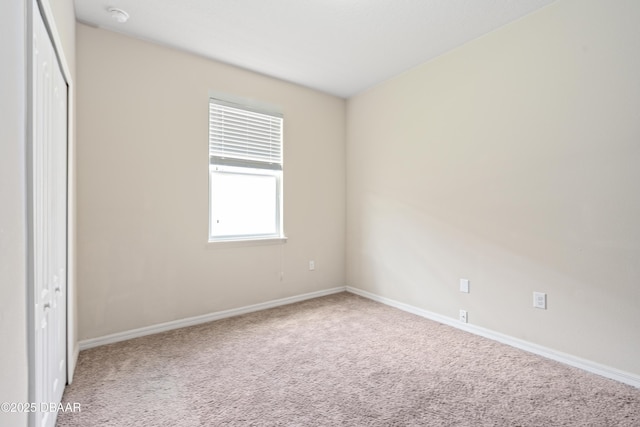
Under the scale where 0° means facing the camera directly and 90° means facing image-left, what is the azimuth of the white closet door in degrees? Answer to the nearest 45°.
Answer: approximately 270°

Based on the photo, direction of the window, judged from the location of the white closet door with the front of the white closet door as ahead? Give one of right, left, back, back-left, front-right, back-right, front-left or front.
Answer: front-left

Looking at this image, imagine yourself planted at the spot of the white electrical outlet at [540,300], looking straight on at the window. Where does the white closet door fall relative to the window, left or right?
left

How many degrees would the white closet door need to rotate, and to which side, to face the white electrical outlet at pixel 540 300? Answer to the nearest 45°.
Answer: approximately 45° to its right
